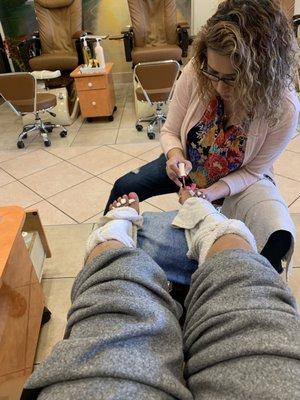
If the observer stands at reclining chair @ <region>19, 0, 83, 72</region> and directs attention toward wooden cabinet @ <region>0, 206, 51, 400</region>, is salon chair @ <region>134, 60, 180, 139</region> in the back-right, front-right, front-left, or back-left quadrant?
front-left

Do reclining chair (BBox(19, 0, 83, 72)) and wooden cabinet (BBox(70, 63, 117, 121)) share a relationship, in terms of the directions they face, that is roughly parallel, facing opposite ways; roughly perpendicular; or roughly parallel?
roughly parallel

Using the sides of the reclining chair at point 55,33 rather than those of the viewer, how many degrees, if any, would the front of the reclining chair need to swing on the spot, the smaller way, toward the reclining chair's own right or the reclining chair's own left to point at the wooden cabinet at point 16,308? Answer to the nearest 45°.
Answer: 0° — it already faces it

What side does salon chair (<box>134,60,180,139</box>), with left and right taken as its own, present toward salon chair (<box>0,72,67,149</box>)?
left

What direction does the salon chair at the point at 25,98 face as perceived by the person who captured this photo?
facing away from the viewer and to the right of the viewer

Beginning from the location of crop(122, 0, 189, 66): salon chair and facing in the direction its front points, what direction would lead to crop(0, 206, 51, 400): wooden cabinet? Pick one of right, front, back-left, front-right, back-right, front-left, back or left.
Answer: front

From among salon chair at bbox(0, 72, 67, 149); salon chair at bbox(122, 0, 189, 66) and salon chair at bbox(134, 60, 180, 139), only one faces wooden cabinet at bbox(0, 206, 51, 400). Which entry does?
salon chair at bbox(122, 0, 189, 66)

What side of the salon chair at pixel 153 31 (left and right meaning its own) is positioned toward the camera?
front

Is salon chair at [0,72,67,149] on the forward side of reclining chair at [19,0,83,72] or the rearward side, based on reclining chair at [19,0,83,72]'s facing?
on the forward side

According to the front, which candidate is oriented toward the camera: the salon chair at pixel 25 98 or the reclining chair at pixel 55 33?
the reclining chair

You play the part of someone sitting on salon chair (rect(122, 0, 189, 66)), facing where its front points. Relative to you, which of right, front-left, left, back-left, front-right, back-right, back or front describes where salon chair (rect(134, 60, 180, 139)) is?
front

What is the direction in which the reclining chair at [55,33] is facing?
toward the camera

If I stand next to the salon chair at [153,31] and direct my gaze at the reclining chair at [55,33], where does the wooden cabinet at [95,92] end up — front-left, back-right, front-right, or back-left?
front-left

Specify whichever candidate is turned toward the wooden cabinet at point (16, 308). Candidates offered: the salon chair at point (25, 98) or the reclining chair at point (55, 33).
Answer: the reclining chair

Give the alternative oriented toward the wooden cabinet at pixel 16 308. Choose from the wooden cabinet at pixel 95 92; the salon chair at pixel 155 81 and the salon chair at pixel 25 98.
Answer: the wooden cabinet at pixel 95 92

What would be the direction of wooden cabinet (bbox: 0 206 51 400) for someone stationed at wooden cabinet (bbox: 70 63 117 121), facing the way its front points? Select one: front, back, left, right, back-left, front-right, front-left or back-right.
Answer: front
